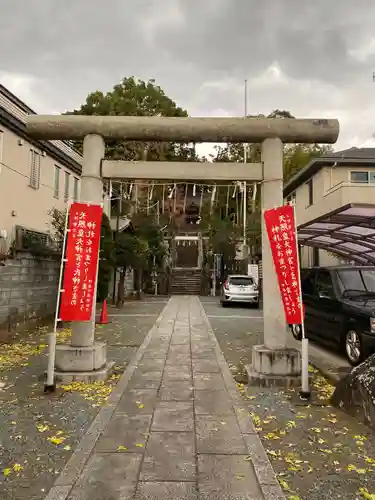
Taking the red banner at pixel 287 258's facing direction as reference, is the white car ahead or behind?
behind

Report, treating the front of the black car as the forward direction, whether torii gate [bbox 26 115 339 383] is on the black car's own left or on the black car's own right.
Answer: on the black car's own right

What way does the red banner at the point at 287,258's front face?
toward the camera
